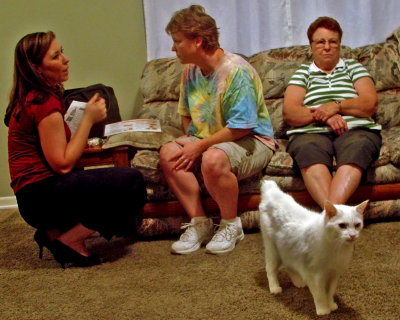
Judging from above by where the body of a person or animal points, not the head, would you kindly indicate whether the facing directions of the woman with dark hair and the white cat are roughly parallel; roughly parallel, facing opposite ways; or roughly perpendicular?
roughly perpendicular

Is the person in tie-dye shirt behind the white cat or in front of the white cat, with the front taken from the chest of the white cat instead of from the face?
behind

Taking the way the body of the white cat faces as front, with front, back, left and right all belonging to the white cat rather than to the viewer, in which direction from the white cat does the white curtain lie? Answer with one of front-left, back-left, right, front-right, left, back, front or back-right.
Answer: back-left

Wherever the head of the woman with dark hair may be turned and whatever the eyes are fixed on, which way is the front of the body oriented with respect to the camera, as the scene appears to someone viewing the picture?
to the viewer's right

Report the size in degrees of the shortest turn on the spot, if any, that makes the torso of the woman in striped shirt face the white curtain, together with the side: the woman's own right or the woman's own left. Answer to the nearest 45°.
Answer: approximately 180°

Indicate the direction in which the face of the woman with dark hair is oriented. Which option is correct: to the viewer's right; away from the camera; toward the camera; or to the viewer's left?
to the viewer's right

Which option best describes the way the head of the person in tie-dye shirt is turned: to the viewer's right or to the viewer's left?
to the viewer's left

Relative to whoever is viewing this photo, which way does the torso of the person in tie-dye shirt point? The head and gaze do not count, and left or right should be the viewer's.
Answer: facing the viewer and to the left of the viewer

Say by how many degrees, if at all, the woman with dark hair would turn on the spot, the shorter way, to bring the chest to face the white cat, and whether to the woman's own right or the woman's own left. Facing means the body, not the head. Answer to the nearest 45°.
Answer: approximately 45° to the woman's own right
